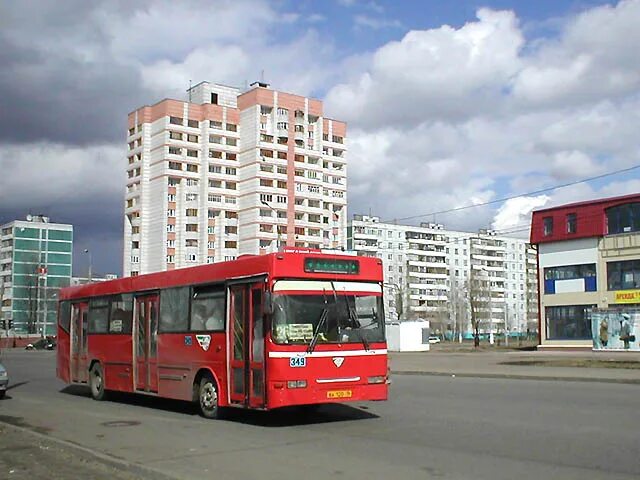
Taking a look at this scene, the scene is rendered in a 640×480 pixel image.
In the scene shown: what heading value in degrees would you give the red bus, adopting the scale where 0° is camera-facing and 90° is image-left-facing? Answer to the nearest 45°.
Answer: approximately 315°
